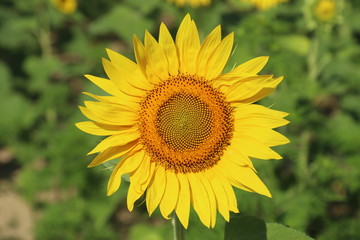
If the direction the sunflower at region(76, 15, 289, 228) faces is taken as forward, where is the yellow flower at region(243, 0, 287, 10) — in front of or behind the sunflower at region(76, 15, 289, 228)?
behind

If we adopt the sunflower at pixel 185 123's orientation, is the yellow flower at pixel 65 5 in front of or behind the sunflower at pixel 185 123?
behind

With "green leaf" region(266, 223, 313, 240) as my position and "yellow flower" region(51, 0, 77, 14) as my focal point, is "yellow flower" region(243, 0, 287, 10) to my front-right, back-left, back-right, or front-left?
front-right

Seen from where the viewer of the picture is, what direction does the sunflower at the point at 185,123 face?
facing the viewer

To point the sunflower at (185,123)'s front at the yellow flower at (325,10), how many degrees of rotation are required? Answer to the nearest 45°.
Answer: approximately 135° to its left
